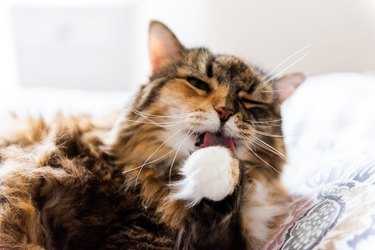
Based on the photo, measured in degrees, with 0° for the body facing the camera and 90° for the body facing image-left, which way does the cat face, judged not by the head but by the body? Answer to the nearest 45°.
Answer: approximately 315°
